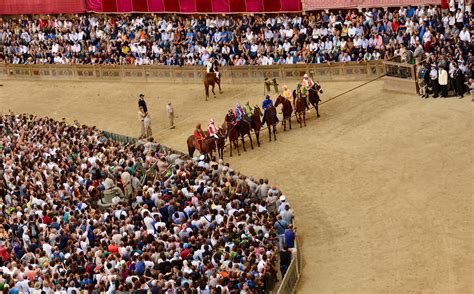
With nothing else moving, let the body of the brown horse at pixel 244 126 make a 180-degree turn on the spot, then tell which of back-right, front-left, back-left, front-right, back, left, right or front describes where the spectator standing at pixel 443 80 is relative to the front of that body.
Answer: right

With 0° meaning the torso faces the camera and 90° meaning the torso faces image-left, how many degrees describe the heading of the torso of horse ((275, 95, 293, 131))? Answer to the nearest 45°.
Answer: approximately 45°

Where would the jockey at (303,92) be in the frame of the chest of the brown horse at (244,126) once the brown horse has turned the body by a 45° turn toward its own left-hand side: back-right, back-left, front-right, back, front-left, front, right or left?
left

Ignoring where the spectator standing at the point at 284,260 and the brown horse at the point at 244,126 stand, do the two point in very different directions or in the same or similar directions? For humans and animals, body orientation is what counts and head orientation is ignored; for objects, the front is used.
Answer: very different directions

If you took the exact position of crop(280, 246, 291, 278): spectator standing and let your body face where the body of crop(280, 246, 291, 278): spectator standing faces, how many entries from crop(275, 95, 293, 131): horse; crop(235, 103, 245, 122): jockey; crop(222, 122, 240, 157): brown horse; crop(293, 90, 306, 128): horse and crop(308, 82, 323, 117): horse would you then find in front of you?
5

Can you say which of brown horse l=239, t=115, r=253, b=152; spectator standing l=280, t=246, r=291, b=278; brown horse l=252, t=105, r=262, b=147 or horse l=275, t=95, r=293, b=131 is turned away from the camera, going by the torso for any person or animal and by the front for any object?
the spectator standing

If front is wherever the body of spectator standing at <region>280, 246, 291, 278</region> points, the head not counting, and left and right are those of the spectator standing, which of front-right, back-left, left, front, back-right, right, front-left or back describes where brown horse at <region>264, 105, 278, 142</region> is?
front

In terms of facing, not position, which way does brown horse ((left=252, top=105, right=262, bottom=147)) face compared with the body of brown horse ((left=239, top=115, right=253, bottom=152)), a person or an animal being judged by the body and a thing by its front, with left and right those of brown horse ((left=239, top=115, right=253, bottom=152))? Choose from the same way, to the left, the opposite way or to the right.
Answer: the same way

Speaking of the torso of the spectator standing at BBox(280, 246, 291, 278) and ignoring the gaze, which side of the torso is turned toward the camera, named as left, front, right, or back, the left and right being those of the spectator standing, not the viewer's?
back

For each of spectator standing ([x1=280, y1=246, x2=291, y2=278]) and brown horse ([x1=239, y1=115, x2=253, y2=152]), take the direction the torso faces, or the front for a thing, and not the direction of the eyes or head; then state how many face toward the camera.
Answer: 1

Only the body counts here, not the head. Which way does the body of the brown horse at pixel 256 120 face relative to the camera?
toward the camera

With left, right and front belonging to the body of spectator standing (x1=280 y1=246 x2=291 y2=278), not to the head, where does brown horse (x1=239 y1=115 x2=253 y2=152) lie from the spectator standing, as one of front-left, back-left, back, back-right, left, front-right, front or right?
front
